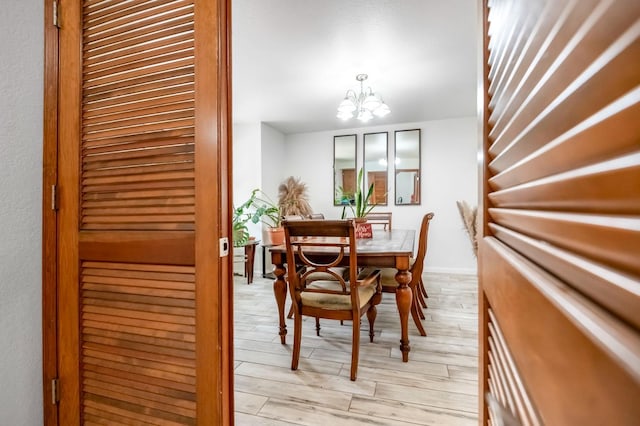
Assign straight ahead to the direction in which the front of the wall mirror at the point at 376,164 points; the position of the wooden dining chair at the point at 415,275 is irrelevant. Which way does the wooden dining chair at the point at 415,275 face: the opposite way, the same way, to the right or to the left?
to the right

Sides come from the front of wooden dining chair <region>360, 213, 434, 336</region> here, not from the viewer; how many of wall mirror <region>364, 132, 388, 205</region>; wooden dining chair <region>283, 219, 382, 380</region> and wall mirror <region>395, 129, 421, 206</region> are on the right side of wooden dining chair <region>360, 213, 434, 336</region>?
2

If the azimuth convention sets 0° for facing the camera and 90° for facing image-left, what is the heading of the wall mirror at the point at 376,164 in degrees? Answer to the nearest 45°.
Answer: approximately 0°

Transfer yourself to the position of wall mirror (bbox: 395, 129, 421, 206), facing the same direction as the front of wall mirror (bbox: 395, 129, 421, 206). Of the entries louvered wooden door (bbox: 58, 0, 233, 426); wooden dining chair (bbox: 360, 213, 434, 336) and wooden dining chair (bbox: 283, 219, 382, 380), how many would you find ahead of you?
3

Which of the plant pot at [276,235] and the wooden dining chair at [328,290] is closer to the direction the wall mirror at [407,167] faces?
the wooden dining chair

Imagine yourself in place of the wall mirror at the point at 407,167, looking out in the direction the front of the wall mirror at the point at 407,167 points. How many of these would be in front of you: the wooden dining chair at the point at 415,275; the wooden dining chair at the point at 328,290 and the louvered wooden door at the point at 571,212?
3

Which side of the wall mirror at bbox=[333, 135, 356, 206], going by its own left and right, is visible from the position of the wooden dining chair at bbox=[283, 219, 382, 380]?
front

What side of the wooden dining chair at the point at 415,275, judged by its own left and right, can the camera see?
left

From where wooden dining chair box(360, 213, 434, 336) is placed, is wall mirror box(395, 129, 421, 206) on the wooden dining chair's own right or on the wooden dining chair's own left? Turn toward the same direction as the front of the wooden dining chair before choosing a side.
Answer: on the wooden dining chair's own right

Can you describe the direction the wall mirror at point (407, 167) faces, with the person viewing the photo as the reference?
facing the viewer

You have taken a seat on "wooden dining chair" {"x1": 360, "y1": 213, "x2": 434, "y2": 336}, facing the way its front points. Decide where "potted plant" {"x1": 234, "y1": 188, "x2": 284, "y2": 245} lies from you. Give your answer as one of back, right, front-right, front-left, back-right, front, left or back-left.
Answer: front-right

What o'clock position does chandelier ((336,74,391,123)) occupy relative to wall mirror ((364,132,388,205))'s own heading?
The chandelier is roughly at 12 o'clock from the wall mirror.

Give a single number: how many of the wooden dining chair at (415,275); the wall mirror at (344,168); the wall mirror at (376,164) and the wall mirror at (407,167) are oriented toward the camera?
3

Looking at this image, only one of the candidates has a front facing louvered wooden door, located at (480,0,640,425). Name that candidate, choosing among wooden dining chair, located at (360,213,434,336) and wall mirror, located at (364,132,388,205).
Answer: the wall mirror

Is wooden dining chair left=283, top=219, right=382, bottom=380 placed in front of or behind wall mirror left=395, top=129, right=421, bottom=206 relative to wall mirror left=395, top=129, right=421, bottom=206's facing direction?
in front

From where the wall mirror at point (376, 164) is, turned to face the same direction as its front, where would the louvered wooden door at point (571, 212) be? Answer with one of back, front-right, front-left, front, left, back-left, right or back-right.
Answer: front

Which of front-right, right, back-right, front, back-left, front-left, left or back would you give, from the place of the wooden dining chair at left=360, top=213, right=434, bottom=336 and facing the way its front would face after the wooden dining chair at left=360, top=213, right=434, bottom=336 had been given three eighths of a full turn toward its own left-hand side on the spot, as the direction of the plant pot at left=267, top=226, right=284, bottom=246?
back
